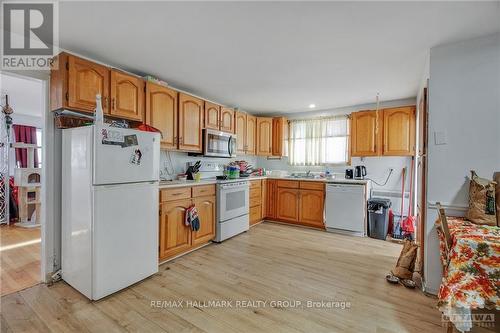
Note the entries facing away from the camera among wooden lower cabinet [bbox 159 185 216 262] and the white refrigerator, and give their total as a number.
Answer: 0

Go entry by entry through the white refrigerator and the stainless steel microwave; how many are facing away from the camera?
0

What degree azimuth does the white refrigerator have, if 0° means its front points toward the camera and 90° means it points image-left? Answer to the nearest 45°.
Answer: approximately 315°

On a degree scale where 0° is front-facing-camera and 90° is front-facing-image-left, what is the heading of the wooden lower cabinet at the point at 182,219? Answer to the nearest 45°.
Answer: approximately 315°

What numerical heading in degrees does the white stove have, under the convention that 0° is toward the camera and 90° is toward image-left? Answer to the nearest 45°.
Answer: approximately 315°

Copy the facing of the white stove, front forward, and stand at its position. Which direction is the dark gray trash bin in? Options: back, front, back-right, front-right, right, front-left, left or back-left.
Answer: front-left

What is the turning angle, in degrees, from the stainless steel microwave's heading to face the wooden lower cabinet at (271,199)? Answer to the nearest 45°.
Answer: approximately 90° to its left

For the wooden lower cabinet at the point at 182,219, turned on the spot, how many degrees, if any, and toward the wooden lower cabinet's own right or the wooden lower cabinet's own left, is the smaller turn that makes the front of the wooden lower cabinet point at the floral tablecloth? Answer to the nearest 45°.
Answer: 0° — it already faces it
